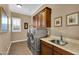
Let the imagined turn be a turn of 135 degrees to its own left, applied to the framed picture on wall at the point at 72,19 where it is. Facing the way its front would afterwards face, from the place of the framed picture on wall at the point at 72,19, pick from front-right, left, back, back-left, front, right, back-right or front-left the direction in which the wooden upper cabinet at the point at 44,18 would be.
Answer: back-left

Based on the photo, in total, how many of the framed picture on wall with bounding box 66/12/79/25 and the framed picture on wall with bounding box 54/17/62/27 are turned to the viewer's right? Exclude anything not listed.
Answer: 0

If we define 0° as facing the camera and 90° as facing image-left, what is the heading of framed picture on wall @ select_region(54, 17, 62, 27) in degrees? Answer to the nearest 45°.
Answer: approximately 45°

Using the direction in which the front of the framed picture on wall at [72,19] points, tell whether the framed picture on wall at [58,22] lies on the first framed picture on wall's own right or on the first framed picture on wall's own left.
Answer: on the first framed picture on wall's own right

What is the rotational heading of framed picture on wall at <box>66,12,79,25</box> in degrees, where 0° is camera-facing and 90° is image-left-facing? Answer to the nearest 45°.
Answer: approximately 45°

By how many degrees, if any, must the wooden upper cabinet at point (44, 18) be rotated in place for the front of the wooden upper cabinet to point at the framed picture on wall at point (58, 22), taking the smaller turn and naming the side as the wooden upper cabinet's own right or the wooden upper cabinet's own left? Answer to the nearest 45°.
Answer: approximately 90° to the wooden upper cabinet's own left

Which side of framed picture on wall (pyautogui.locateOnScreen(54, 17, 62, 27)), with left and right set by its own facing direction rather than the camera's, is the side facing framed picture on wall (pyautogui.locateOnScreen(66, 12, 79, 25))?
left
